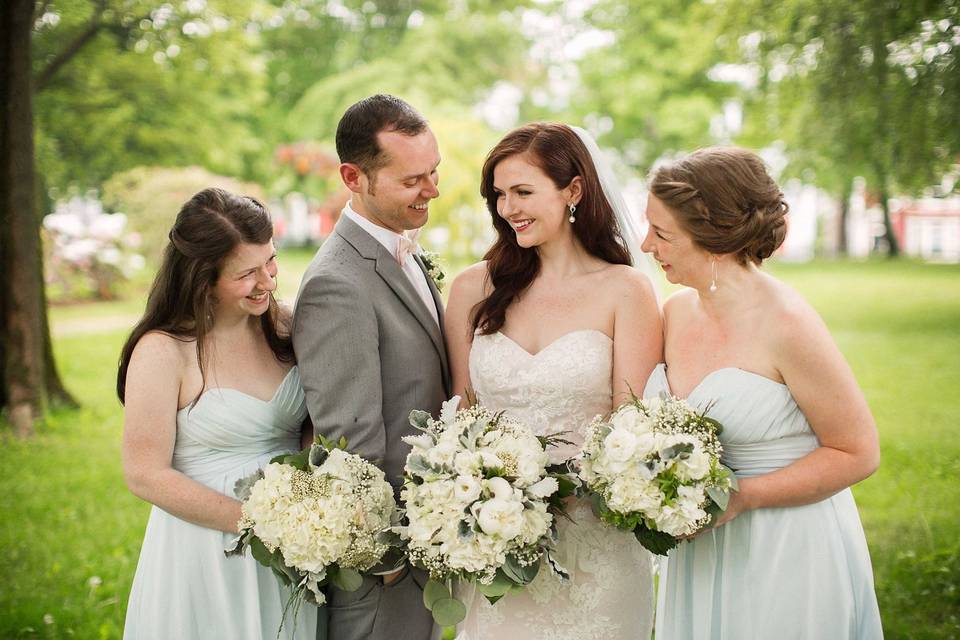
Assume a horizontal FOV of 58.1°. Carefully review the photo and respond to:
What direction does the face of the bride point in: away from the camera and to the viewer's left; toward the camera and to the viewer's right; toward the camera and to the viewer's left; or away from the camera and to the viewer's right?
toward the camera and to the viewer's left

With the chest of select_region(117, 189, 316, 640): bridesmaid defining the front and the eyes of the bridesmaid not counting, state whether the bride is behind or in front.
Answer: in front

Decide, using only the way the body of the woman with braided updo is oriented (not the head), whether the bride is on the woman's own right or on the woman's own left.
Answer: on the woman's own right

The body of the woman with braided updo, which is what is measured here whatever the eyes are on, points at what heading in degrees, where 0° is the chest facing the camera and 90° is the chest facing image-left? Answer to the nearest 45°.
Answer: approximately 45°

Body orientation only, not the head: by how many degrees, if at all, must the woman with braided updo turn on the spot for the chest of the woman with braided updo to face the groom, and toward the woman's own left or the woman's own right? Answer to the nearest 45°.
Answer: approximately 45° to the woman's own right

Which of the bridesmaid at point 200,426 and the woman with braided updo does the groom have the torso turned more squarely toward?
the woman with braided updo

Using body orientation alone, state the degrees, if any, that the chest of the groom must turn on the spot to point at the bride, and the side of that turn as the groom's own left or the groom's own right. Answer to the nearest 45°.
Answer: approximately 45° to the groom's own left

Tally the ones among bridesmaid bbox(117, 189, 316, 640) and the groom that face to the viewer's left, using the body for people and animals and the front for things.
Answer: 0

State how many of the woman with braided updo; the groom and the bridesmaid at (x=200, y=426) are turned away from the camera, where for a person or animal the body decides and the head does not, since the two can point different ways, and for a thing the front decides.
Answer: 0

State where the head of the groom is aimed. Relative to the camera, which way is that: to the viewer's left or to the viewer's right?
to the viewer's right

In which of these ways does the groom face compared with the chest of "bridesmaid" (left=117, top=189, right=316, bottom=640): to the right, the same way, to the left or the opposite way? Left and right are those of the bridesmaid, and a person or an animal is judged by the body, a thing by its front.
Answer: the same way

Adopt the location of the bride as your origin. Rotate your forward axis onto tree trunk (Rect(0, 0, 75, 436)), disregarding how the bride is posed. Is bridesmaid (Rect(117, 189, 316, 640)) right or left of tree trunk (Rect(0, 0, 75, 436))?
left

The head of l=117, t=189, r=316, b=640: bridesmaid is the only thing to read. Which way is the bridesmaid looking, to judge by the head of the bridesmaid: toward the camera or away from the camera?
toward the camera

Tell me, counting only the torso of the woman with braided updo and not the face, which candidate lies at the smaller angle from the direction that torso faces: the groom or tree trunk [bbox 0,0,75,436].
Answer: the groom

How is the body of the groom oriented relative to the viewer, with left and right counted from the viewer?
facing the viewer and to the right of the viewer

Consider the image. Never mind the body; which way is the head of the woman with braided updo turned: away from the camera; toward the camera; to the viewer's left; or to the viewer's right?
to the viewer's left

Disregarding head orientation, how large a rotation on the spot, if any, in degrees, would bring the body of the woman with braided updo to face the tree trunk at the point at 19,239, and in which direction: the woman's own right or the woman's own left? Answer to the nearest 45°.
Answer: approximately 90° to the woman's own right

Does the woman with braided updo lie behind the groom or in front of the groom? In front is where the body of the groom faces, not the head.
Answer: in front
